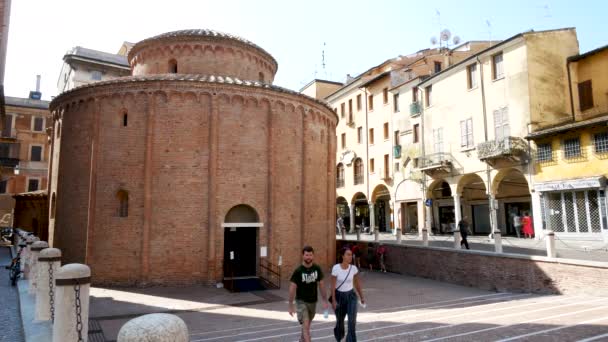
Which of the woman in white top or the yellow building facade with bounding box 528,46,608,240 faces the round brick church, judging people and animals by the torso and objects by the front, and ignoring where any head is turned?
the yellow building facade

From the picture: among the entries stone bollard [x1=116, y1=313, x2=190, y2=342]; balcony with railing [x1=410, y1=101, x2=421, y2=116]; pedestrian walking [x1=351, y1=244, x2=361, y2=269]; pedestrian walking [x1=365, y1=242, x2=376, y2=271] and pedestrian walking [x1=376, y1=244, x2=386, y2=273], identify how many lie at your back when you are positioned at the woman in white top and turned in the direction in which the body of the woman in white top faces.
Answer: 4

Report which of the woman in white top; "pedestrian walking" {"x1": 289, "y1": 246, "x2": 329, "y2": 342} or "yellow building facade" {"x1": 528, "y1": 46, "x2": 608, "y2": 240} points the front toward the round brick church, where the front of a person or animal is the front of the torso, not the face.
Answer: the yellow building facade

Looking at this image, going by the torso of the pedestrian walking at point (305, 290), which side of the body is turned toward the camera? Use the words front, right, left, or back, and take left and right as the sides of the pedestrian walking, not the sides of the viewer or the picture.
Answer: front

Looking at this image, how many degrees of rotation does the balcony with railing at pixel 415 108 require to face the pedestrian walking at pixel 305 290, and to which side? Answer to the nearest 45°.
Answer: approximately 45° to its left

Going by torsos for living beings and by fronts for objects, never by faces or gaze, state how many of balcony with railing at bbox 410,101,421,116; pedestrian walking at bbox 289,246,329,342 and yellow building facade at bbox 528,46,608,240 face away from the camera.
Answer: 0

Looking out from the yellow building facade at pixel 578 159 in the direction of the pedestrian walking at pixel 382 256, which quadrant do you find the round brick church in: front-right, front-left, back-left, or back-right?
front-left

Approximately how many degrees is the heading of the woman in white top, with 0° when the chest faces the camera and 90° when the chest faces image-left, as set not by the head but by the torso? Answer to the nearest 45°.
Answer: approximately 0°

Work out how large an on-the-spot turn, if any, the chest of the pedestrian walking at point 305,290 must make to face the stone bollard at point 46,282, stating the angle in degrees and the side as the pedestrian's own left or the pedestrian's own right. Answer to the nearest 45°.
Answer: approximately 135° to the pedestrian's own right

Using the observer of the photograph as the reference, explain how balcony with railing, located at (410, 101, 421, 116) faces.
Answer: facing the viewer and to the left of the viewer

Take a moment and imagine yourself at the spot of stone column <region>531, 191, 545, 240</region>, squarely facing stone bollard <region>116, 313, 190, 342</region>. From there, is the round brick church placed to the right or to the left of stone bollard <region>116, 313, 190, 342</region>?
right
